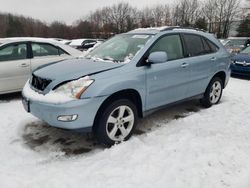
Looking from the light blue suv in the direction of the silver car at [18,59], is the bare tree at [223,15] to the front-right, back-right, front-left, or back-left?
front-right

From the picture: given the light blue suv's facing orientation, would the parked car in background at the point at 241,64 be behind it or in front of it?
behind

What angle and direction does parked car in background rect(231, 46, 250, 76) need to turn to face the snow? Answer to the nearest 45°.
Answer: approximately 45° to its left

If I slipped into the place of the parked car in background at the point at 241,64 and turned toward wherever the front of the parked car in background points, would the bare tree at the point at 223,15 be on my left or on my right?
on my right

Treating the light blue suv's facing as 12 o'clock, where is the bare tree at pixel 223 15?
The bare tree is roughly at 5 o'clock from the light blue suv.

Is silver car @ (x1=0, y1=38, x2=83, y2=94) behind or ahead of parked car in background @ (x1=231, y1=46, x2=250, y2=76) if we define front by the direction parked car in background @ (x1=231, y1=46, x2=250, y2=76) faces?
ahead

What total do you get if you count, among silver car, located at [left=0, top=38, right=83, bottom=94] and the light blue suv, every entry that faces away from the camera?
0

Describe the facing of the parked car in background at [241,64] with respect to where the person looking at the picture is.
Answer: facing the viewer and to the left of the viewer
